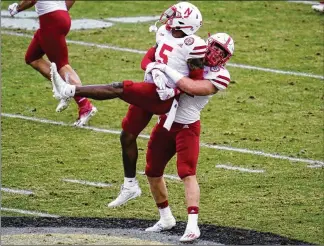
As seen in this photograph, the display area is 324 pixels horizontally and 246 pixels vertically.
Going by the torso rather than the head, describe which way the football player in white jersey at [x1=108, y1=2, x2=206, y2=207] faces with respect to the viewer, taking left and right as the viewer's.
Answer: facing the viewer and to the left of the viewer

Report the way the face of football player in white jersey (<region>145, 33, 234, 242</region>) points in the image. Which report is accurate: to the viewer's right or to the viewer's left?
to the viewer's left

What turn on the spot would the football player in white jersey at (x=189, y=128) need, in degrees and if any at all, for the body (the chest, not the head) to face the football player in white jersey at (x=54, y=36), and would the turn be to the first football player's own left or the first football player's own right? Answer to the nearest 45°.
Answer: approximately 90° to the first football player's own right

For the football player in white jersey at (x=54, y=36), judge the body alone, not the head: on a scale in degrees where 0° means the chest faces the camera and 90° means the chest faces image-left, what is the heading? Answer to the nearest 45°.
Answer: approximately 90°

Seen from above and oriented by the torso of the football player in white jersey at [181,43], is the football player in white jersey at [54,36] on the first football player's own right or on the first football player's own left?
on the first football player's own right
